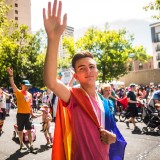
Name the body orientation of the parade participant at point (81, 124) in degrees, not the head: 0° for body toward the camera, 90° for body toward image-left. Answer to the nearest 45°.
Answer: approximately 315°

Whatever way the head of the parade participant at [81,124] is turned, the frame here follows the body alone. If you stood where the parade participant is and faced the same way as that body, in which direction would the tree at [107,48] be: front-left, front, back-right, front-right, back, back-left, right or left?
back-left

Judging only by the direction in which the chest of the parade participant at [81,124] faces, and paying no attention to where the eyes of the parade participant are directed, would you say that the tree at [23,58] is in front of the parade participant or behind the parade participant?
behind
